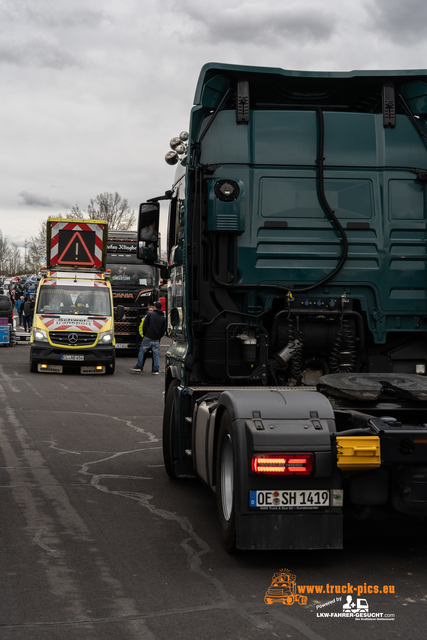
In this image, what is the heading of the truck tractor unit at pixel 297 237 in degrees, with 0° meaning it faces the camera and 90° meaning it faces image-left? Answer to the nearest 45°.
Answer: approximately 180°

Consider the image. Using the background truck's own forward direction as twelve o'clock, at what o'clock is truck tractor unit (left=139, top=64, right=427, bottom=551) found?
The truck tractor unit is roughly at 12 o'clock from the background truck.

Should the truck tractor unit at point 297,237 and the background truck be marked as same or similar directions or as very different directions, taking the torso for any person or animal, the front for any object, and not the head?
very different directions

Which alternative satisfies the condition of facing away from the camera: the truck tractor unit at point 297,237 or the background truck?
the truck tractor unit
